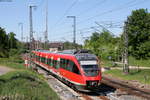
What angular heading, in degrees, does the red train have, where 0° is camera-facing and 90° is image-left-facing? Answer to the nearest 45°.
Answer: approximately 315°
